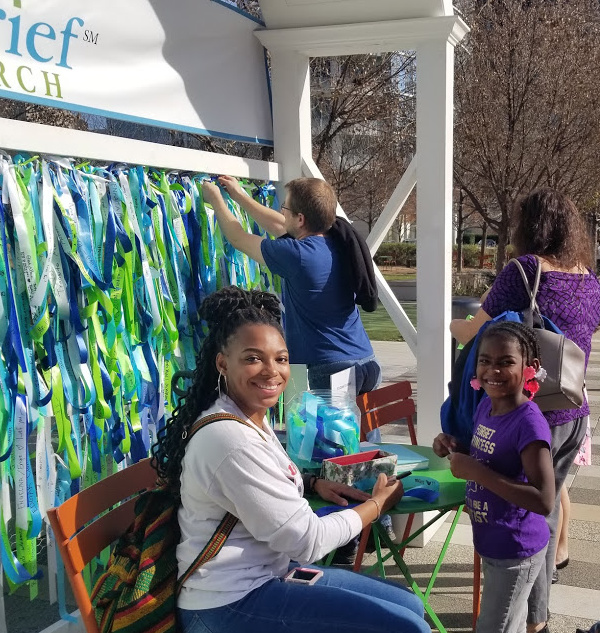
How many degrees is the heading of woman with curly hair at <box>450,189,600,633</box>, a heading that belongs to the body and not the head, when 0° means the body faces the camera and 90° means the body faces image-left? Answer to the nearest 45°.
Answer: approximately 135°

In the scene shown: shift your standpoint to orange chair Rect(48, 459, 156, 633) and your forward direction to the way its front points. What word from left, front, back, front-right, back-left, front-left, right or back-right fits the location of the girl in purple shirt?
front-left

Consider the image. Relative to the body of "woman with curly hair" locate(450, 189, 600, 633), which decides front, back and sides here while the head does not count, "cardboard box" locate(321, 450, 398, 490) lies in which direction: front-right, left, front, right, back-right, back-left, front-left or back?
left

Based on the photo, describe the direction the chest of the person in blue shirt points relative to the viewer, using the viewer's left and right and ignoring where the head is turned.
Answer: facing away from the viewer and to the left of the viewer

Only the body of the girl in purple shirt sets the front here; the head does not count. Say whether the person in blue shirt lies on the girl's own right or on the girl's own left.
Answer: on the girl's own right

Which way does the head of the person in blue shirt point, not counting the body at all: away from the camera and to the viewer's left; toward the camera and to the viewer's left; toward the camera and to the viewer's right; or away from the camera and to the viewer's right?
away from the camera and to the viewer's left

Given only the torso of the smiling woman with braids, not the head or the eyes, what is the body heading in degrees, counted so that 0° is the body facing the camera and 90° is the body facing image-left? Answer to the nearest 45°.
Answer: approximately 270°
